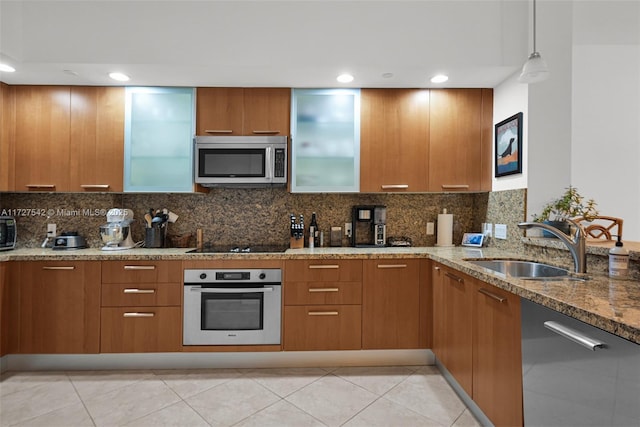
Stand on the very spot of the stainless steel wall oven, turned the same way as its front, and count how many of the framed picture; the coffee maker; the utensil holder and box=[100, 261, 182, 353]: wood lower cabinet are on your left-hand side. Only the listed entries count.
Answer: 2

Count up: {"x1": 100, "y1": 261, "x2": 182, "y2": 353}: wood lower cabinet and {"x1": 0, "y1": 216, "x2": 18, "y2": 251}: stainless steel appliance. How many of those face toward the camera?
2

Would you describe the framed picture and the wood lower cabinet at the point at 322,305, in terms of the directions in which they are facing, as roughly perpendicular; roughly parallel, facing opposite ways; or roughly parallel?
roughly perpendicular

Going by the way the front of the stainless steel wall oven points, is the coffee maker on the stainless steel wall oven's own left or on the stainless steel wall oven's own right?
on the stainless steel wall oven's own left

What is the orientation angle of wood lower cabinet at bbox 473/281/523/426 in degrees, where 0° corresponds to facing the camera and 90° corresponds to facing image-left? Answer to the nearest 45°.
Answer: approximately 45°

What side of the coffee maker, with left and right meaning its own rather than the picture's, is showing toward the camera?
front

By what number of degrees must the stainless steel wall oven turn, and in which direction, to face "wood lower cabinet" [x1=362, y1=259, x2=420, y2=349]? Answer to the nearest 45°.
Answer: approximately 90° to its left

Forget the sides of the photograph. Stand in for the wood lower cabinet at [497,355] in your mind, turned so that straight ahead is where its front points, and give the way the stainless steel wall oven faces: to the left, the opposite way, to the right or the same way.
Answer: to the left

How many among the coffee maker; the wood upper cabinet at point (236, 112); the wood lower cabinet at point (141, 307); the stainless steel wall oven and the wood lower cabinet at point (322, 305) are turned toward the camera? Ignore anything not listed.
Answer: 5

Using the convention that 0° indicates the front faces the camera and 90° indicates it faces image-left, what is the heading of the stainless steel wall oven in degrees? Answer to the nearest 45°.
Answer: approximately 0°

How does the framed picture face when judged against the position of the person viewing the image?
facing the viewer and to the left of the viewer

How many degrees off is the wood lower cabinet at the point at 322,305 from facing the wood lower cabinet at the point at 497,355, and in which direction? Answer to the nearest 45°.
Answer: approximately 45° to its left

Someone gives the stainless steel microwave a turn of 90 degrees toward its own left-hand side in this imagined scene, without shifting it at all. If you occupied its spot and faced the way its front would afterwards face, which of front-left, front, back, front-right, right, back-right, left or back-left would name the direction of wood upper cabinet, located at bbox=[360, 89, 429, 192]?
front

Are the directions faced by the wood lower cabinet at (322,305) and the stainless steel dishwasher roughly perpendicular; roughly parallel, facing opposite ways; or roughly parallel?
roughly perpendicular

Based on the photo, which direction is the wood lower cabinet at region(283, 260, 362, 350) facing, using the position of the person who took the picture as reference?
facing the viewer
